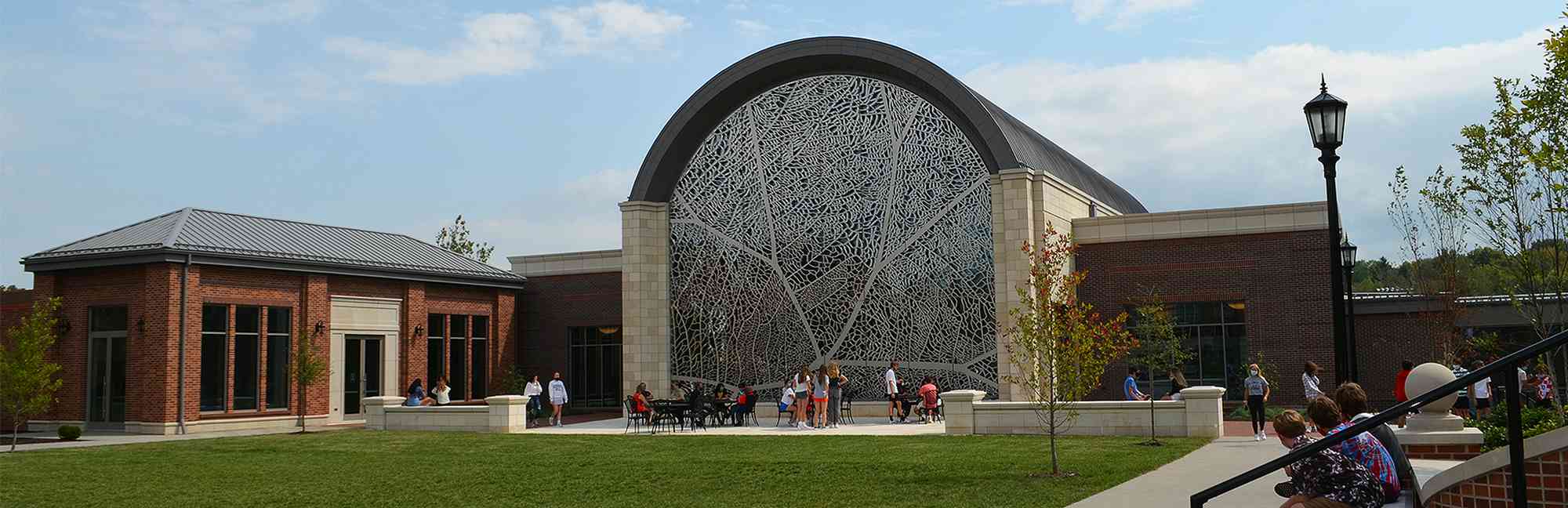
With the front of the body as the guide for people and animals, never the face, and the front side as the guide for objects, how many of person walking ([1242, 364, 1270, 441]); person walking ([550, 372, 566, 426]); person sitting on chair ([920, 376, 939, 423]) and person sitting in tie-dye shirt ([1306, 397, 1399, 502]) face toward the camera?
2

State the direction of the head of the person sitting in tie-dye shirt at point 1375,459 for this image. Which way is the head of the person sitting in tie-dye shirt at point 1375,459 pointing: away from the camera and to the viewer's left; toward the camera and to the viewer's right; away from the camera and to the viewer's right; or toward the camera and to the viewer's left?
away from the camera and to the viewer's left

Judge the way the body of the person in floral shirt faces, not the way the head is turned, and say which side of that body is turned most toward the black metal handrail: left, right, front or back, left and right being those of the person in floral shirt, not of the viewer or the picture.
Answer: back

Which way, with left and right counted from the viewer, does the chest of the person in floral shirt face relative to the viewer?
facing away from the viewer and to the left of the viewer

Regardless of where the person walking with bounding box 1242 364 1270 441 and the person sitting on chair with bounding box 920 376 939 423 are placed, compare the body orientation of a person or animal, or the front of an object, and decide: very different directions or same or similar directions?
very different directions

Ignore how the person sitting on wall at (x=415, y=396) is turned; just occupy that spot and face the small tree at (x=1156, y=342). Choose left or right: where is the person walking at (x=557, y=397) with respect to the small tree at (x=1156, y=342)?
left
